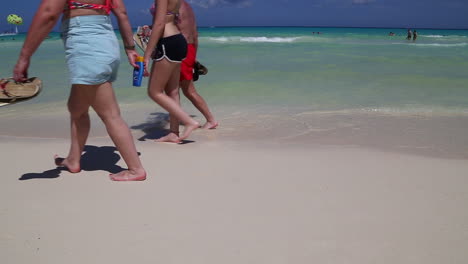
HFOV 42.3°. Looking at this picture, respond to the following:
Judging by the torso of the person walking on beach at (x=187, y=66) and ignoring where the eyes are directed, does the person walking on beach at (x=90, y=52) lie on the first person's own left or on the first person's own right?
on the first person's own left

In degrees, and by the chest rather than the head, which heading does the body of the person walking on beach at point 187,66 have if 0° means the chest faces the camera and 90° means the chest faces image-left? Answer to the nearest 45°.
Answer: approximately 90°

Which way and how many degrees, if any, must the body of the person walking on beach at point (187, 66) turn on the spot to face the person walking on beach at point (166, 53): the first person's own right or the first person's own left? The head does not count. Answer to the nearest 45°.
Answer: approximately 90° to the first person's own left
